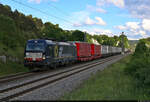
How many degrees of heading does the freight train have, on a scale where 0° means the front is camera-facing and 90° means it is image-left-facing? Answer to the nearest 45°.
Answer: approximately 45°
